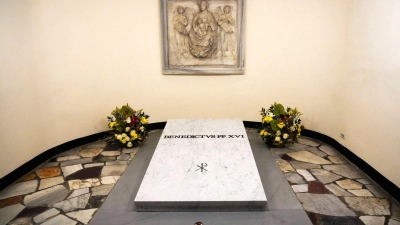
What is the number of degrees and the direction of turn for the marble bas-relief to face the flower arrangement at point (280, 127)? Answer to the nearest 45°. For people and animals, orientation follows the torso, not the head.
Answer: approximately 45° to its left

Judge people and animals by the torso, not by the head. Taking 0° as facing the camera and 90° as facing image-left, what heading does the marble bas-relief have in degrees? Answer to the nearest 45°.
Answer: approximately 0°
